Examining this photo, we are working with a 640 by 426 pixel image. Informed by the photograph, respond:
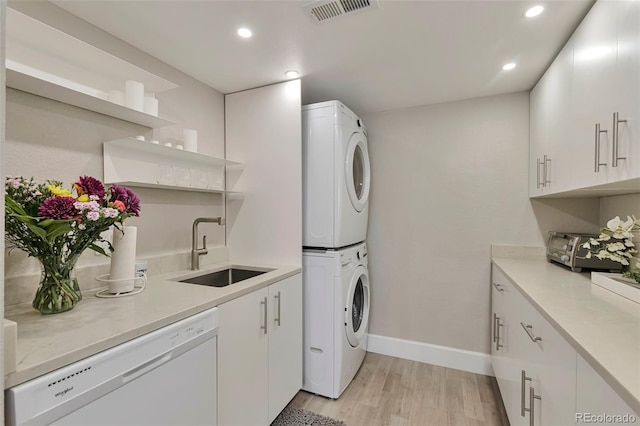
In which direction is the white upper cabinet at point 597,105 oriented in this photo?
to the viewer's left

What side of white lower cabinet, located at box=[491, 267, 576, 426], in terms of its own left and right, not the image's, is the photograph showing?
left

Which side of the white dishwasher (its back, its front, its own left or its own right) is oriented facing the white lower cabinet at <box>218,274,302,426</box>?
left

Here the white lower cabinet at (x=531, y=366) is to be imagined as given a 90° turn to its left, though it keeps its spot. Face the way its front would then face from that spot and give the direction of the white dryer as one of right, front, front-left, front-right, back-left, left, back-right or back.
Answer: right

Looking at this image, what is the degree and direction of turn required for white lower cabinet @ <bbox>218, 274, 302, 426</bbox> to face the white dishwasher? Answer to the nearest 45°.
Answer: approximately 90° to its right

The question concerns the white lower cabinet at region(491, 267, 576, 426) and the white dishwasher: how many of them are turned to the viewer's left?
1

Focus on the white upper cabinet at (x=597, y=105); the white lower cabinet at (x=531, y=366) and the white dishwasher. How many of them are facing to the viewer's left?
2

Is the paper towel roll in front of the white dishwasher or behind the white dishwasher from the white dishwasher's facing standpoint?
behind

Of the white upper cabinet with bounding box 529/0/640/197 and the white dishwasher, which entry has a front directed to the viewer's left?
the white upper cabinet

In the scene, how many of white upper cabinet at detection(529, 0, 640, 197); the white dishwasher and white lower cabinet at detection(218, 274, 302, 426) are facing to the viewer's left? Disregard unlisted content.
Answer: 1

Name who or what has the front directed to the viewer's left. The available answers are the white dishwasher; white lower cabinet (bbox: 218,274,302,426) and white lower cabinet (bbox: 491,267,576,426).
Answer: white lower cabinet (bbox: 491,267,576,426)

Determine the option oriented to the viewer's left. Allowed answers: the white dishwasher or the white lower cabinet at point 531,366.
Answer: the white lower cabinet

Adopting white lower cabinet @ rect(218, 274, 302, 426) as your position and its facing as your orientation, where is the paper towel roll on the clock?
The paper towel roll is roughly at 4 o'clock from the white lower cabinet.

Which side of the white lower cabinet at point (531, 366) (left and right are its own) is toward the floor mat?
front

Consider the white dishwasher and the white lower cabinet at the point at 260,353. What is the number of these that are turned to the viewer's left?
0

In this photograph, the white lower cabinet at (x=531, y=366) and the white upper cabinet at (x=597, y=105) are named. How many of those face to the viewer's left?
2

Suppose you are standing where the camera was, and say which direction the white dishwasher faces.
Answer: facing the viewer and to the right of the viewer
